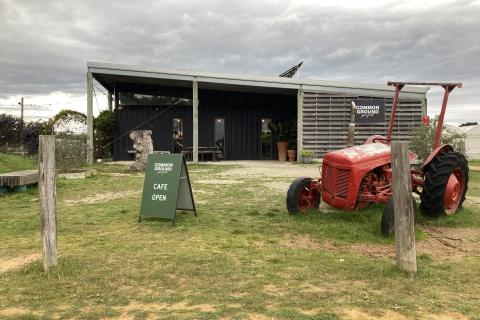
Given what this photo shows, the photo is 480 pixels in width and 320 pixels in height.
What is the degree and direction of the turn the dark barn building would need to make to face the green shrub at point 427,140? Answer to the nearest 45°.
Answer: approximately 45° to its left

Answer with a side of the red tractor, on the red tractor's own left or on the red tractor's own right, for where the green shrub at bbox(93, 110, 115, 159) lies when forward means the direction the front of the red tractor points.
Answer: on the red tractor's own right

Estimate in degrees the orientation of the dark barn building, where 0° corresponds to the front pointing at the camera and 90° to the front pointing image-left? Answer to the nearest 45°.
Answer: approximately 0°

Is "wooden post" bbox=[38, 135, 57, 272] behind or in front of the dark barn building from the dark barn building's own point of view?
in front

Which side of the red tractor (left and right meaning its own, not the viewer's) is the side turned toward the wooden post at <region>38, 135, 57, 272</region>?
front

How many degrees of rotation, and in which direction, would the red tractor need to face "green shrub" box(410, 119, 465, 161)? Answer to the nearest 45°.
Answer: approximately 135° to its right

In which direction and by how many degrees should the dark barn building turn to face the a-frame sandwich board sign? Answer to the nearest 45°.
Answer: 0° — it already faces it

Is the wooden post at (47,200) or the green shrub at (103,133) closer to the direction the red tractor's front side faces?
the wooden post

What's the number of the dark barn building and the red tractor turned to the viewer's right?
0

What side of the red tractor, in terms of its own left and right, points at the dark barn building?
right

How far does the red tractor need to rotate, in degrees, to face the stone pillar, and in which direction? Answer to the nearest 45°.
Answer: approximately 90° to its right
